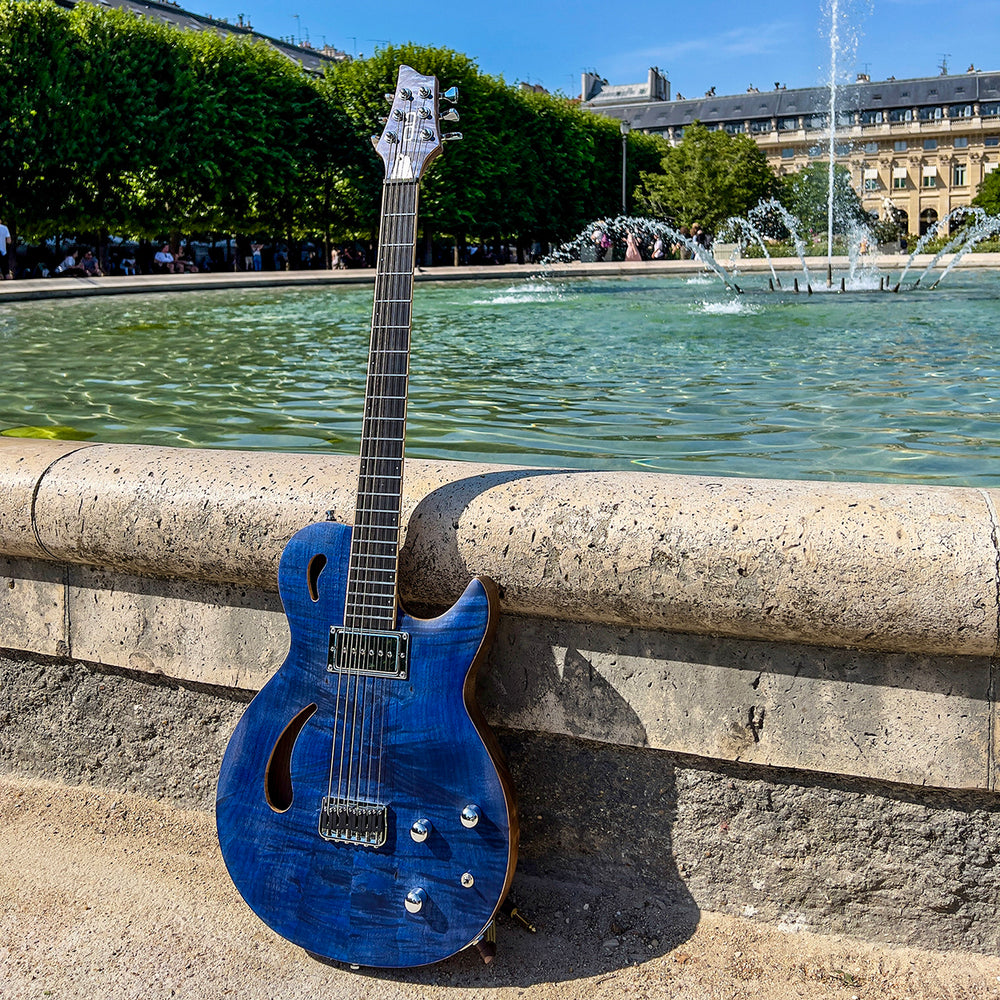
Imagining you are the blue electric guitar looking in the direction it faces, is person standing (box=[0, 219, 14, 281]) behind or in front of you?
behind

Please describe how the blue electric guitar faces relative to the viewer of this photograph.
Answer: facing the viewer

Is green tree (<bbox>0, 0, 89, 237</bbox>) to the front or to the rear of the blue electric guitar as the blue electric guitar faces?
to the rear
